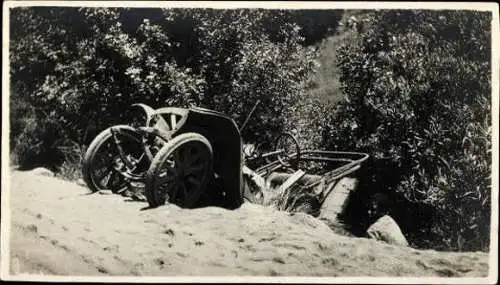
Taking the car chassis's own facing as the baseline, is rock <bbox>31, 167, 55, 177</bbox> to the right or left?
on its right
